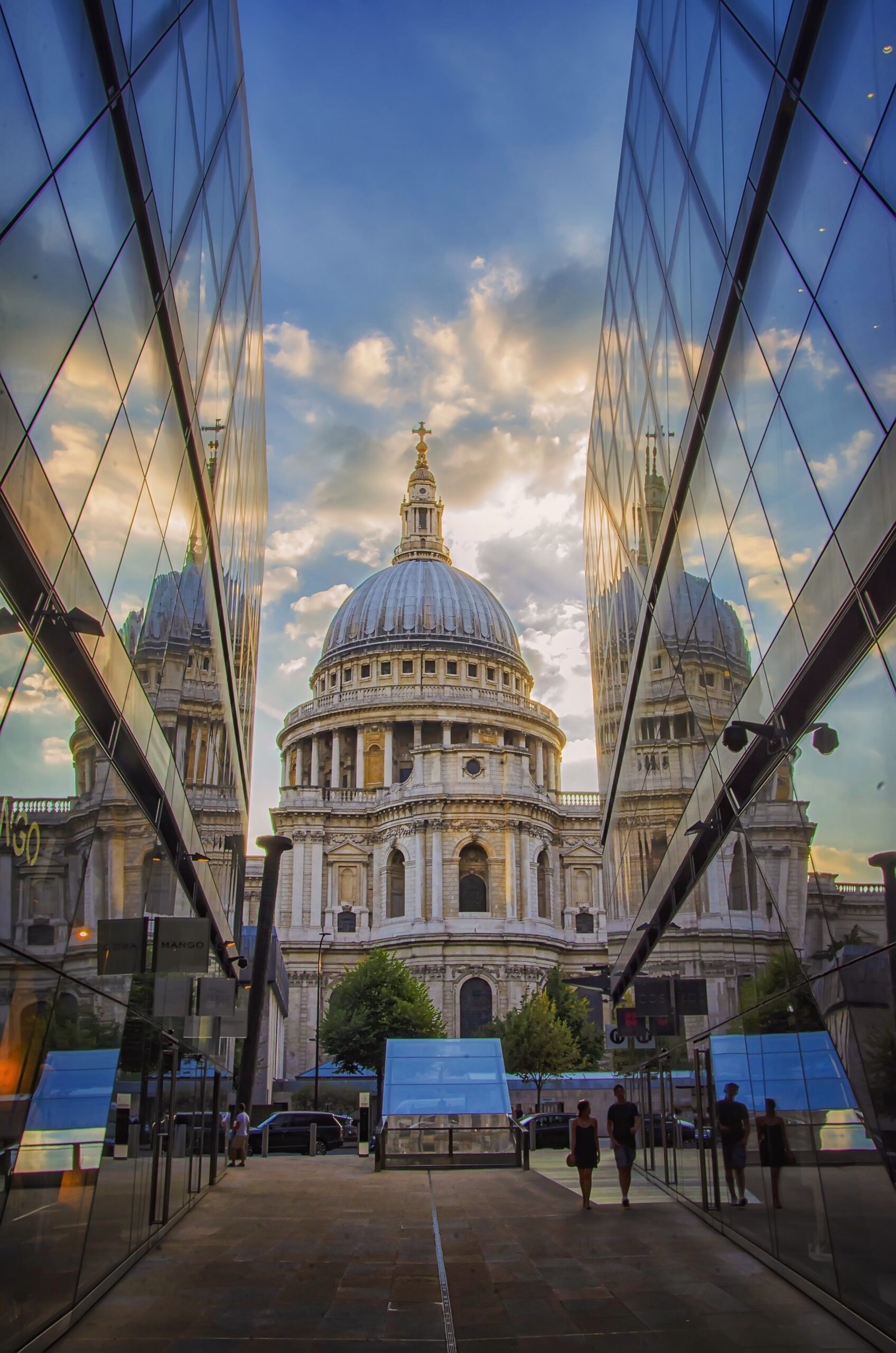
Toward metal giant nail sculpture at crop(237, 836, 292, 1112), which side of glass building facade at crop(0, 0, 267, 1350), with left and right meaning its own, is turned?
left

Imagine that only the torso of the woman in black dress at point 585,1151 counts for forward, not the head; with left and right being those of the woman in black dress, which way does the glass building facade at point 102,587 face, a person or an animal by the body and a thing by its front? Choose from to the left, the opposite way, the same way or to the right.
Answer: to the left

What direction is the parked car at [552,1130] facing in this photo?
to the viewer's left

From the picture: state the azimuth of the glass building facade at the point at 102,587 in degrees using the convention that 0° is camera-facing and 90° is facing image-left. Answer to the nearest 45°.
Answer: approximately 270°

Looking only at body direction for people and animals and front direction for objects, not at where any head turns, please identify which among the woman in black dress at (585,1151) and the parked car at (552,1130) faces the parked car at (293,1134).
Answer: the parked car at (552,1130)

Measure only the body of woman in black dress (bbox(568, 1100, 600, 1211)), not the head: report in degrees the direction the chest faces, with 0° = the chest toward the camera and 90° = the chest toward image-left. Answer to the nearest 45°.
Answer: approximately 0°
